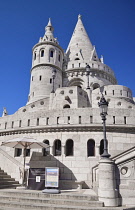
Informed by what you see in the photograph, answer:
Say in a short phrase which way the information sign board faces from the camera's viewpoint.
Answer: facing the viewer
